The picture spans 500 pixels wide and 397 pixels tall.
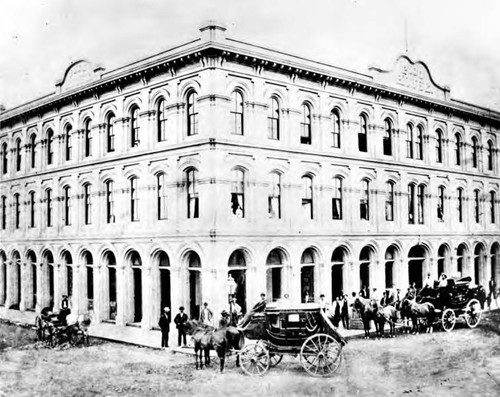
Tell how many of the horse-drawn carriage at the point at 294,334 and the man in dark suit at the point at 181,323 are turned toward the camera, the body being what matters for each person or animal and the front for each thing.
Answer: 1

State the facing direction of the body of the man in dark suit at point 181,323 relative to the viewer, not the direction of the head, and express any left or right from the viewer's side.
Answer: facing the viewer

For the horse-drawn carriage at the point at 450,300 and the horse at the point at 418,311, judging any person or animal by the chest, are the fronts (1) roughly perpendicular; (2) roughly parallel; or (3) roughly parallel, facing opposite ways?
roughly parallel

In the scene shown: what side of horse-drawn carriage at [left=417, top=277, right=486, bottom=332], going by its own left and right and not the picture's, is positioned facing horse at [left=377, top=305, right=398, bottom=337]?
front

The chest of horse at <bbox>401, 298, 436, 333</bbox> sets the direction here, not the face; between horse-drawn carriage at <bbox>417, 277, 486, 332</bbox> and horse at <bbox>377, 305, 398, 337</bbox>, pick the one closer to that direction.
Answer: the horse

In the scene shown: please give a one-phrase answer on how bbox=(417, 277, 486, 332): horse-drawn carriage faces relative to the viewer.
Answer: facing the viewer and to the left of the viewer

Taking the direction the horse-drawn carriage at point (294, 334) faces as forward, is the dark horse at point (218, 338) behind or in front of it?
in front

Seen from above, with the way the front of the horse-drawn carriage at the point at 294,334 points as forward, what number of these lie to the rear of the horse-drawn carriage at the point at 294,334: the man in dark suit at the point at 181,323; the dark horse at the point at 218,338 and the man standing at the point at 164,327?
0

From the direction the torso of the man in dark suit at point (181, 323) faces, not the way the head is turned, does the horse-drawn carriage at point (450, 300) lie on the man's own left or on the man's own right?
on the man's own left

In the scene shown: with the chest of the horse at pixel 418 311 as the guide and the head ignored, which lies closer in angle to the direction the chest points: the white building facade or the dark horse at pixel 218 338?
the dark horse

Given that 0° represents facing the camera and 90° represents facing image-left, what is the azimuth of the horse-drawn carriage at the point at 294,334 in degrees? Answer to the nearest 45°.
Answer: approximately 90°

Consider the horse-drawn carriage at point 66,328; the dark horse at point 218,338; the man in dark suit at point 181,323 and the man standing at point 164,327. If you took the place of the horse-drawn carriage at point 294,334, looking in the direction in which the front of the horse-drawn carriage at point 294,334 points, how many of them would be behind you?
0

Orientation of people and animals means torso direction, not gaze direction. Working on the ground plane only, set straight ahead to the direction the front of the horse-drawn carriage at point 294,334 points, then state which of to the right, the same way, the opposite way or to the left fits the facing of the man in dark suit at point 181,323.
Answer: to the left

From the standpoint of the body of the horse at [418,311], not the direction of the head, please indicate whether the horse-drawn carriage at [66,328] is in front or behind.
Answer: in front
